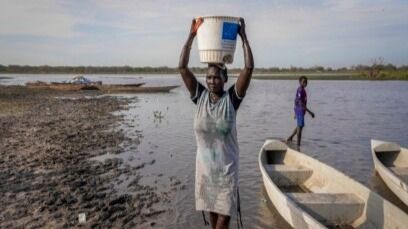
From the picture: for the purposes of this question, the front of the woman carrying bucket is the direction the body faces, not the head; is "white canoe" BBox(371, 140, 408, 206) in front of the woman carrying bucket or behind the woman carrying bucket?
behind

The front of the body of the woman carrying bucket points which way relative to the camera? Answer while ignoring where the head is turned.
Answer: toward the camera

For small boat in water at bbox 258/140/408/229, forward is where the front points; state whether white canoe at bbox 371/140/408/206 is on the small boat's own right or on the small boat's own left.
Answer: on the small boat's own right

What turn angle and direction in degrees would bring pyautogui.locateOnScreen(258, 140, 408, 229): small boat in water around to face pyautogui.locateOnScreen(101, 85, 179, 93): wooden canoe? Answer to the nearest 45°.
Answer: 0° — it already faces it

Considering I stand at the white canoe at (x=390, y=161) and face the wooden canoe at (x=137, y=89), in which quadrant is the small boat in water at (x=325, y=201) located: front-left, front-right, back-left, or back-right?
back-left

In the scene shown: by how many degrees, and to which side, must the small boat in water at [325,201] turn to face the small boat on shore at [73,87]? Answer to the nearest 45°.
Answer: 0° — it already faces it

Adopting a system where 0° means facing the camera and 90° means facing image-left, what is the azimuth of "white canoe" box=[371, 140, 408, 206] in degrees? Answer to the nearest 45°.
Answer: approximately 135°

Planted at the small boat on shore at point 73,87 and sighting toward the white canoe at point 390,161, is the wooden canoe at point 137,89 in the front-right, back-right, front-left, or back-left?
front-left

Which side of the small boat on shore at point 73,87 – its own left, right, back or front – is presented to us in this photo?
left

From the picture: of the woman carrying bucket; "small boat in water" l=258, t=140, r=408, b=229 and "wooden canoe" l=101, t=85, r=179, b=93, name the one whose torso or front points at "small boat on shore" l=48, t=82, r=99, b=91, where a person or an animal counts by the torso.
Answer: "small boat in water" l=258, t=140, r=408, b=229
